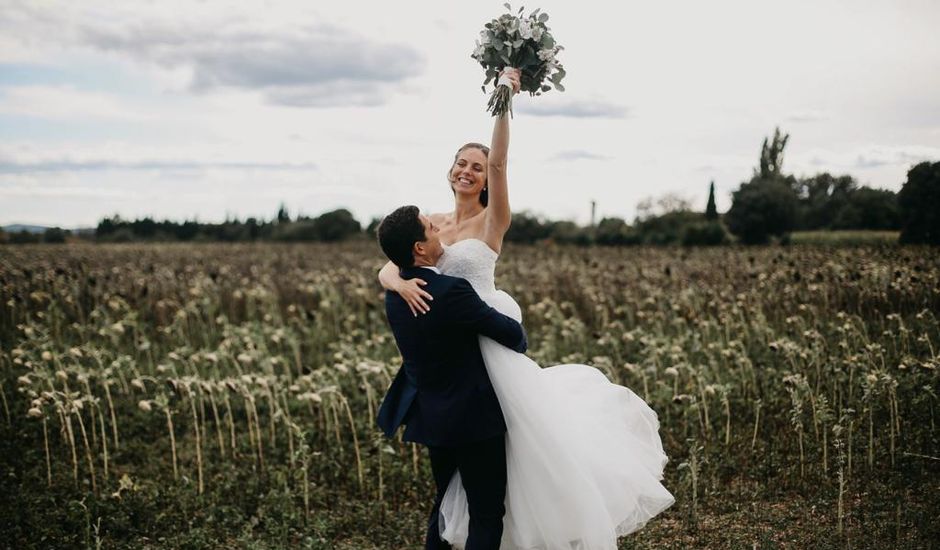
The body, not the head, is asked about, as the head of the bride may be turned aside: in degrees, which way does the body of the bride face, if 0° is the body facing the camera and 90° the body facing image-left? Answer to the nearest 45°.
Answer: approximately 45°

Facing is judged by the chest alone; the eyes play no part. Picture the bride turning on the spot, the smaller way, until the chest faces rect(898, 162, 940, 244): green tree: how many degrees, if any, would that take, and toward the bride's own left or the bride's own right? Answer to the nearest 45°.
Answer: approximately 180°

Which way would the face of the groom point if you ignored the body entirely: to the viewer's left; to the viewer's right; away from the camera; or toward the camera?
to the viewer's right

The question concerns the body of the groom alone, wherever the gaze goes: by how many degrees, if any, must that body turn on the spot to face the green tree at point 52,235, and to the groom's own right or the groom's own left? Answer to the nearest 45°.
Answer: approximately 90° to the groom's own left

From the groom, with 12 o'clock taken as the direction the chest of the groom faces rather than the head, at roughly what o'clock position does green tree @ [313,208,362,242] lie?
The green tree is roughly at 10 o'clock from the groom.

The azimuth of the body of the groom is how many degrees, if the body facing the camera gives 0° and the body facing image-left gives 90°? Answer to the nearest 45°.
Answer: approximately 225°

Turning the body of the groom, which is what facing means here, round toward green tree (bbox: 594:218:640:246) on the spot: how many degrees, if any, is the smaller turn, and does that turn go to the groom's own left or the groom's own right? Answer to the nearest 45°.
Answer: approximately 45° to the groom's own left

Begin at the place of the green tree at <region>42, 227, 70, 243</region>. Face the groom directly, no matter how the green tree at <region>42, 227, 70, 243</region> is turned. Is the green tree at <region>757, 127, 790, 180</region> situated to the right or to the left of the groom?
left

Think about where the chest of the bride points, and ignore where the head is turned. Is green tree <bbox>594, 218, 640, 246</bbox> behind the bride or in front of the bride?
behind

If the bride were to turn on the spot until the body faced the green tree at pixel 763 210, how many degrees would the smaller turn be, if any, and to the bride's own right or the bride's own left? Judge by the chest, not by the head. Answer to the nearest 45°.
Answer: approximately 135° to the bride's own right

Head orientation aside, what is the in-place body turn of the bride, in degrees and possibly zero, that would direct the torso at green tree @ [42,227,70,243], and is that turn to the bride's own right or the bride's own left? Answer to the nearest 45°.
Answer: approximately 90° to the bride's own right
